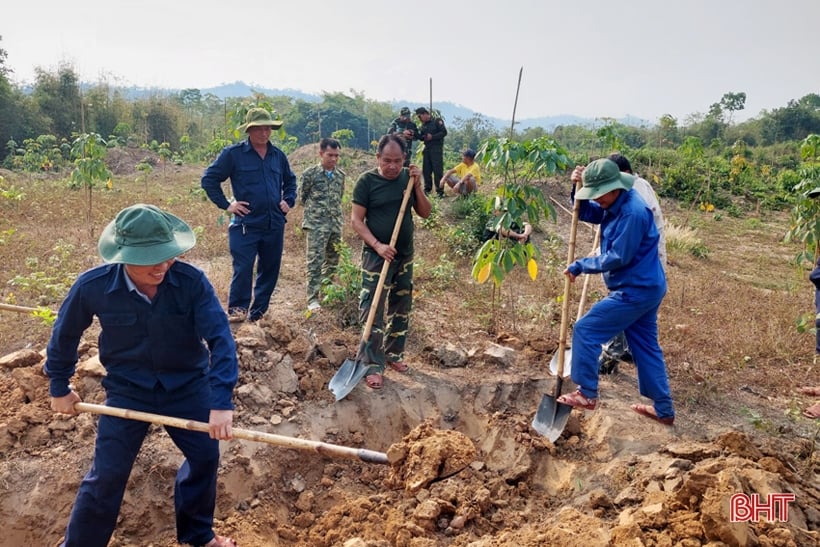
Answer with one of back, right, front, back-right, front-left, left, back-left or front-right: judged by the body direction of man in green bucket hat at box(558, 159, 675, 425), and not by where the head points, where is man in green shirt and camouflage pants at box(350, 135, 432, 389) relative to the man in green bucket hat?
front

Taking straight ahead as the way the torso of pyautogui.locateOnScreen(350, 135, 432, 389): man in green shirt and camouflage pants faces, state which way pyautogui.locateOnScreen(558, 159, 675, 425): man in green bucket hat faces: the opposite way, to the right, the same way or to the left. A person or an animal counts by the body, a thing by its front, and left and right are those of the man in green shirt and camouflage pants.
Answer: to the right

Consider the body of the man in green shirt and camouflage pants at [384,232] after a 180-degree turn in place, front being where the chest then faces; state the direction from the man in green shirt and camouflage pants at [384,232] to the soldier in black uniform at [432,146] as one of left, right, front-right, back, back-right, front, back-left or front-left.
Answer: front

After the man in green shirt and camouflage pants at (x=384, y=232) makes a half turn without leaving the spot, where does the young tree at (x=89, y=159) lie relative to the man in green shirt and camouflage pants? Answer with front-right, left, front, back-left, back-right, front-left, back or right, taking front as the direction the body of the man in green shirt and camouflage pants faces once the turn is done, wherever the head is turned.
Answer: front-left

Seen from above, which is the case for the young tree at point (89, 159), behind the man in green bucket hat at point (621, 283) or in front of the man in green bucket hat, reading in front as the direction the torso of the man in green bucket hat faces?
in front

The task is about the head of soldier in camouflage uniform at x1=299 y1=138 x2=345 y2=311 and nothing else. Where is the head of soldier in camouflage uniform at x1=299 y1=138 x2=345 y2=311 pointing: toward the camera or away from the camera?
toward the camera

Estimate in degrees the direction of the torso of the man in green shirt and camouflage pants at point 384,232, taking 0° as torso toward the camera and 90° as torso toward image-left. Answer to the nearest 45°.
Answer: approximately 0°

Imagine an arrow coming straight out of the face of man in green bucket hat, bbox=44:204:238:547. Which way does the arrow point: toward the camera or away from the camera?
toward the camera

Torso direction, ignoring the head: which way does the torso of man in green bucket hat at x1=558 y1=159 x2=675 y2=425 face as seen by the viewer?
to the viewer's left

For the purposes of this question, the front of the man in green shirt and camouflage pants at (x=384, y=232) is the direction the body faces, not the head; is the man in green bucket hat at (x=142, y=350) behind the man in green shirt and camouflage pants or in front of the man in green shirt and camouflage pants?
in front

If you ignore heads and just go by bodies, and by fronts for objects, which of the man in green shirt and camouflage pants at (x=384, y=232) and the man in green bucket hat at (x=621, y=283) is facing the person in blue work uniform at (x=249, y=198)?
the man in green bucket hat

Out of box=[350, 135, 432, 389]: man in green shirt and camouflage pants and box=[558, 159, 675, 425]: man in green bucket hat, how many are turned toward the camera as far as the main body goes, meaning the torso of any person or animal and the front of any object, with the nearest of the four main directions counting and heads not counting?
1

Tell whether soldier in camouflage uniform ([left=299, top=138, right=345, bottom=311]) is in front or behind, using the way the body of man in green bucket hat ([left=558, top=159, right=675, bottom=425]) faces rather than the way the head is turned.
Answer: in front

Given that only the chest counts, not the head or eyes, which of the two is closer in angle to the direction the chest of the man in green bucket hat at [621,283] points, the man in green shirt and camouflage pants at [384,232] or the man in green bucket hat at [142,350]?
the man in green shirt and camouflage pants

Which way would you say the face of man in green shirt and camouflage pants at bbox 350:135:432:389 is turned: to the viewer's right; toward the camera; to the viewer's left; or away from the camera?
toward the camera
